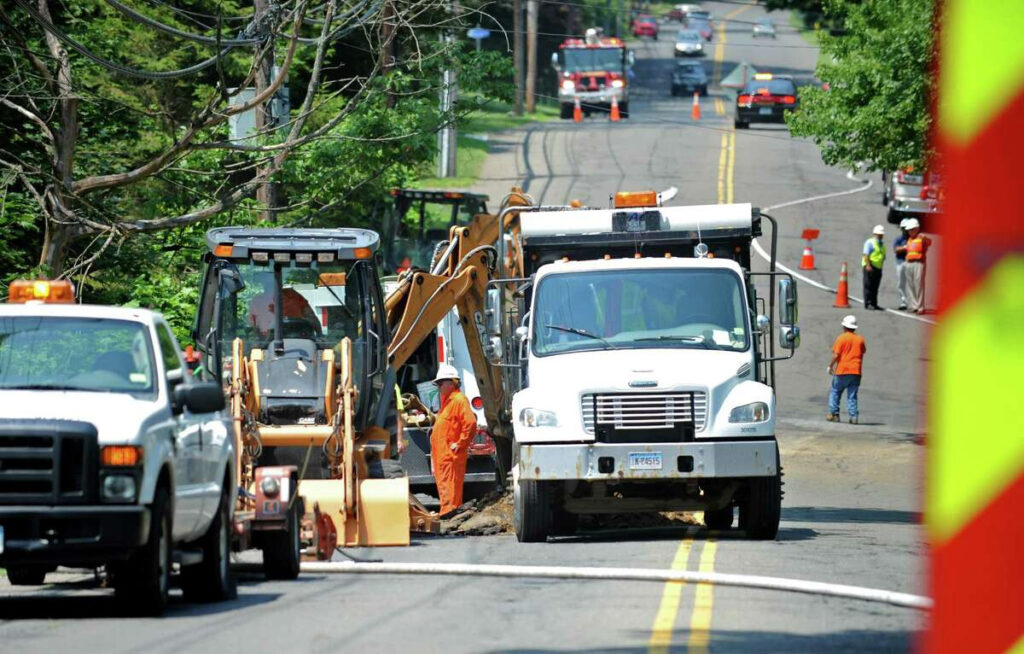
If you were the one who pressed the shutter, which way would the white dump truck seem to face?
facing the viewer

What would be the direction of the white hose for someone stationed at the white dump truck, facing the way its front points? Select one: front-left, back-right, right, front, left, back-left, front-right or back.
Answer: front

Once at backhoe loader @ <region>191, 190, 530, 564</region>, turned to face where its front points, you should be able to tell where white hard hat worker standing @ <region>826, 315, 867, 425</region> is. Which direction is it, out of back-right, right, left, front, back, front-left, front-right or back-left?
back-left

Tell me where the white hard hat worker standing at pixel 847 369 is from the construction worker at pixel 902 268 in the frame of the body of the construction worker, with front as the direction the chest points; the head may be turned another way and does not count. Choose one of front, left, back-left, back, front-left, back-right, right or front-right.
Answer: right

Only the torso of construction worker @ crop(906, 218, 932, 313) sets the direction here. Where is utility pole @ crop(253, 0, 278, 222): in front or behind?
in front

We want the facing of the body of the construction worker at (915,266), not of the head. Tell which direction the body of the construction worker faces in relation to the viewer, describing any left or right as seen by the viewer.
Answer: facing the viewer and to the left of the viewer

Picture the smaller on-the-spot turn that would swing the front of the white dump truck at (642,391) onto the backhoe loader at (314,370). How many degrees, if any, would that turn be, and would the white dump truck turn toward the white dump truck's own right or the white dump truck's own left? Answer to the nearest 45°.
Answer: approximately 90° to the white dump truck's own right

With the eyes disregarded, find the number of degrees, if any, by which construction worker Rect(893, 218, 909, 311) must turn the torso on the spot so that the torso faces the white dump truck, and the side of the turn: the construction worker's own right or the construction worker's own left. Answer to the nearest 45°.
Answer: approximately 90° to the construction worker's own right

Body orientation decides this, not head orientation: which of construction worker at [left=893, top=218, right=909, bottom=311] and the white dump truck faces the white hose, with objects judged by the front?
the white dump truck

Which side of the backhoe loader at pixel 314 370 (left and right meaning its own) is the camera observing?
front

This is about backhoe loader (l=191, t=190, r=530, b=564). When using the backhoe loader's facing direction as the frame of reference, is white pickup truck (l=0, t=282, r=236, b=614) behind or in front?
in front

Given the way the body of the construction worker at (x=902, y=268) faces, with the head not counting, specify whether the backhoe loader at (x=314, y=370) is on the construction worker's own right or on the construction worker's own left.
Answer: on the construction worker's own right
